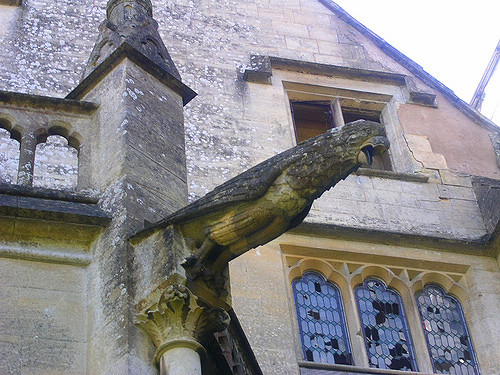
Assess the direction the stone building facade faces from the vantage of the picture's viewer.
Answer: facing the viewer
